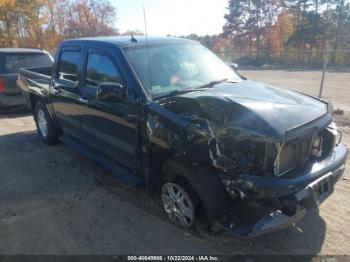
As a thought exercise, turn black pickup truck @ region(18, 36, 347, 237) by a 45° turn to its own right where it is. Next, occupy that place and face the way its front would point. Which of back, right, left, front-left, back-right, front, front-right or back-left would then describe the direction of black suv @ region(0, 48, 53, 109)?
back-right

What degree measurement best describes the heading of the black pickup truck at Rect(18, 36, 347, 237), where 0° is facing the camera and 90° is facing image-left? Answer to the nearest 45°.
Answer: approximately 315°
